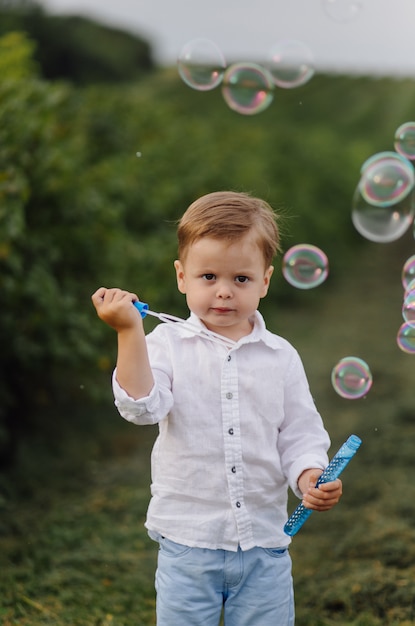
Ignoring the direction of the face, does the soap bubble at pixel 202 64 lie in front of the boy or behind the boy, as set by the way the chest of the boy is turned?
behind

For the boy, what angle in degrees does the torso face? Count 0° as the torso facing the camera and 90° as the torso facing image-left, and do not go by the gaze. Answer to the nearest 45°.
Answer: approximately 0°

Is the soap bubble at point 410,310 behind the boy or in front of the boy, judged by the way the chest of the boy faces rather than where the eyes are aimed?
behind
